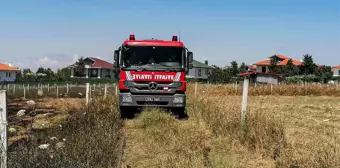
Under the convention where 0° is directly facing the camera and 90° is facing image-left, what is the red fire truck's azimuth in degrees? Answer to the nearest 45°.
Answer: approximately 0°
